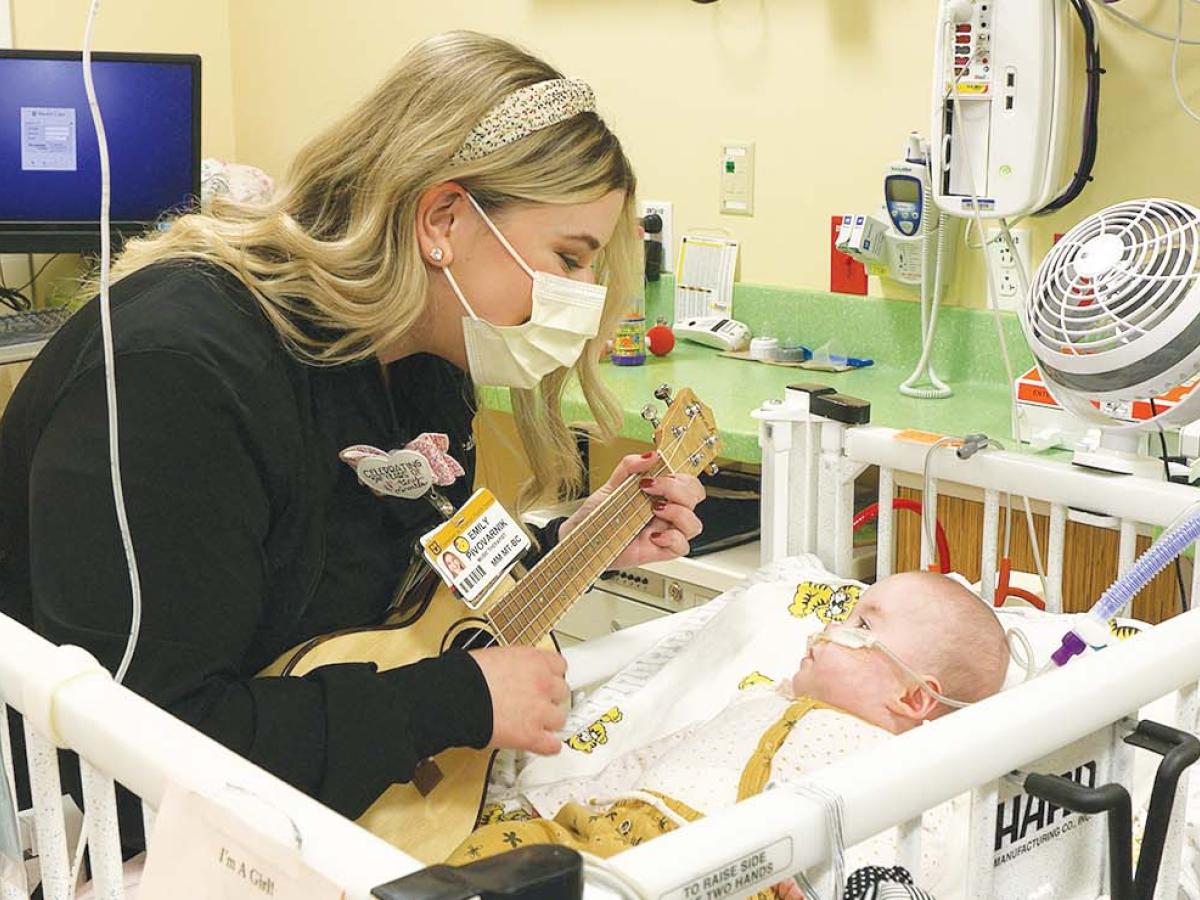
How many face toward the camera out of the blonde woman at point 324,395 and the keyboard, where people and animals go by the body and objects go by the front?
1

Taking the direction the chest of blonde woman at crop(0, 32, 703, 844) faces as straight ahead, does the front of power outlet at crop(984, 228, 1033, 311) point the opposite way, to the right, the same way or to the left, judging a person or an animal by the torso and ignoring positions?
to the right

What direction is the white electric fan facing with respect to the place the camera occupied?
facing the viewer and to the left of the viewer

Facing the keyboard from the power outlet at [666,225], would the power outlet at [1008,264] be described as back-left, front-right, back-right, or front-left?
back-left

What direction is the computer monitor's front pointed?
toward the camera

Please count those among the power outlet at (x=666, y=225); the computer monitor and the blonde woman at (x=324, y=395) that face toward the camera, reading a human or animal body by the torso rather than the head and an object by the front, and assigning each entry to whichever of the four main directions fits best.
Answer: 2

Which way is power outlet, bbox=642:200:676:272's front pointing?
toward the camera

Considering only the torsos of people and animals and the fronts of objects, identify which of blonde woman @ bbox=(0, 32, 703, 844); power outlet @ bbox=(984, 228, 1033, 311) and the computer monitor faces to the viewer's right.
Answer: the blonde woman

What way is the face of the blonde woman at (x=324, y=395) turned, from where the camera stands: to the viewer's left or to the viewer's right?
to the viewer's right

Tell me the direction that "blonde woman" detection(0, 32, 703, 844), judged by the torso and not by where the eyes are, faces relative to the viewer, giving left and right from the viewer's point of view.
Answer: facing to the right of the viewer

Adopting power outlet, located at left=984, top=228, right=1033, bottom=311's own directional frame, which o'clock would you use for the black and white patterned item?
The black and white patterned item is roughly at 12 o'clock from the power outlet.

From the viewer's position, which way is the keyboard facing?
facing the viewer

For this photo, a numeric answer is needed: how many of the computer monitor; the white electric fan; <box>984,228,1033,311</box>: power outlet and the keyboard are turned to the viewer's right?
0

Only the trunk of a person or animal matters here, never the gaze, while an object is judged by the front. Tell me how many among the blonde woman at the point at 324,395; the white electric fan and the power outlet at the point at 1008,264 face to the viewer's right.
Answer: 1
